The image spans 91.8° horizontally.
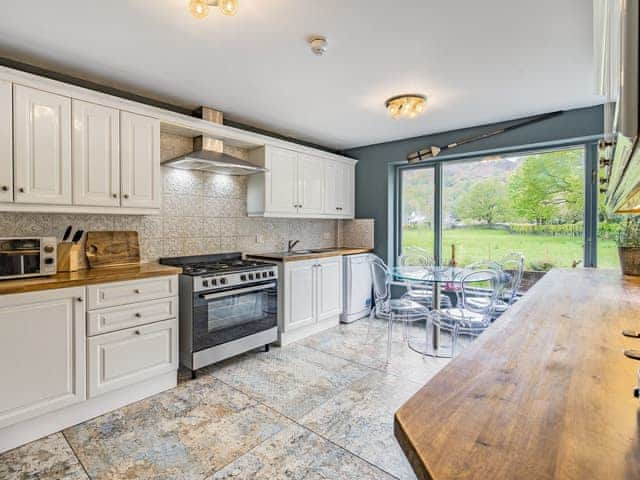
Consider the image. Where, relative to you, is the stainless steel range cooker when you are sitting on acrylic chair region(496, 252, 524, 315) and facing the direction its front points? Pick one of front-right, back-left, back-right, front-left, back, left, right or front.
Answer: front

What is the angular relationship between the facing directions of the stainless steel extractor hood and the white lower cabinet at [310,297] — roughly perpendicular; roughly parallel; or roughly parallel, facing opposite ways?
roughly parallel

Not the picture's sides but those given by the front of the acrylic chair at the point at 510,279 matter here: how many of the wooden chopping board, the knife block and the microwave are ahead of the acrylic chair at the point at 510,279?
3

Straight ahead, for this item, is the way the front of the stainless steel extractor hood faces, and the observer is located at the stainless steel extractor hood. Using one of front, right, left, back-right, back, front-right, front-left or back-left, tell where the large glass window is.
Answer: front-left

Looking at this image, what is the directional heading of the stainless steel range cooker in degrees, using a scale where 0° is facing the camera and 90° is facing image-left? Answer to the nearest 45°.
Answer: approximately 315°

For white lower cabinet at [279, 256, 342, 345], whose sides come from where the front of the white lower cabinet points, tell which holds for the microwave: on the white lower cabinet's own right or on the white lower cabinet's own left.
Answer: on the white lower cabinet's own right

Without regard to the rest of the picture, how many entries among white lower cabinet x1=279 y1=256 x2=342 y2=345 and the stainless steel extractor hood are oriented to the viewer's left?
0

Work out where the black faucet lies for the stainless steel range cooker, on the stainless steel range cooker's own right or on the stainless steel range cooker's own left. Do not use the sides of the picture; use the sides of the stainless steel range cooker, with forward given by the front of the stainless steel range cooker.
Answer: on the stainless steel range cooker's own left

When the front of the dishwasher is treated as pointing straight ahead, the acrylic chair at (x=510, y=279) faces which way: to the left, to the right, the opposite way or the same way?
to the right

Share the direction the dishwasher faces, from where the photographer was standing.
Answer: facing the viewer and to the right of the viewer

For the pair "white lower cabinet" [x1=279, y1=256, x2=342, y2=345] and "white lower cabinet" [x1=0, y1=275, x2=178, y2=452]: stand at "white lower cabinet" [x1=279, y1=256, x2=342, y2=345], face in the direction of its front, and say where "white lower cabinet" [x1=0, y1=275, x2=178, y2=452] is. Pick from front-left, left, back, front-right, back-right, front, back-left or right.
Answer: right

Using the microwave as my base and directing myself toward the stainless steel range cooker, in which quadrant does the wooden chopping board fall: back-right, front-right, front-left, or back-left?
front-left

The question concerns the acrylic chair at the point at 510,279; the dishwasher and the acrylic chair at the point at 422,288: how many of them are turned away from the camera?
0

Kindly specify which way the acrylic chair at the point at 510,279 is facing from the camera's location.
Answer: facing the viewer and to the left of the viewer

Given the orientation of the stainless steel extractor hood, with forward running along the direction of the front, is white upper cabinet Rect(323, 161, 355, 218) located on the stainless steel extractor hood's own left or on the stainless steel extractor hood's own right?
on the stainless steel extractor hood's own left
